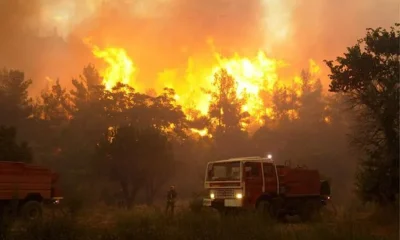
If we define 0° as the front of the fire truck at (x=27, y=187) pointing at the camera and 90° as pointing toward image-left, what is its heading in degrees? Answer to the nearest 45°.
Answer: approximately 90°

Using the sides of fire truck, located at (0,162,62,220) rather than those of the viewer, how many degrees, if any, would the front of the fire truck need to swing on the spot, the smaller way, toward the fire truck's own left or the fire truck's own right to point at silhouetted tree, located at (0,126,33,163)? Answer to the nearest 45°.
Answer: approximately 90° to the fire truck's own right

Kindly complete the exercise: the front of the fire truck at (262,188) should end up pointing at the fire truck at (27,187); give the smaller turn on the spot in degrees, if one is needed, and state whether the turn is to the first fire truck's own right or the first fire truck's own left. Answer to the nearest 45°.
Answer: approximately 45° to the first fire truck's own right

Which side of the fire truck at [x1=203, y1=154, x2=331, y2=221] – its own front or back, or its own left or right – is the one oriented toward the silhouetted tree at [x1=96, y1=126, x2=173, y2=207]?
right

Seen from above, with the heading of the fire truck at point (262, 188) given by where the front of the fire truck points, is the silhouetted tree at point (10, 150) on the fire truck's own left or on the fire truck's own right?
on the fire truck's own right

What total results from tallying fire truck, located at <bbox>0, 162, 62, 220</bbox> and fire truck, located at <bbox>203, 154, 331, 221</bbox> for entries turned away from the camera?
0

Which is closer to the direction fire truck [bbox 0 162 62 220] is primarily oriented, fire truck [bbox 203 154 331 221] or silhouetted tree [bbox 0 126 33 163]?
the silhouetted tree

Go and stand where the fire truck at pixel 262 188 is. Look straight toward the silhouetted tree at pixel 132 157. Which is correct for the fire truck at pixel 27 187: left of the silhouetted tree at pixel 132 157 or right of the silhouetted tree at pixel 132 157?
left

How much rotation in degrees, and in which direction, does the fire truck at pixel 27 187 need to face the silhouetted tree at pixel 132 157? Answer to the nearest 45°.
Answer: approximately 135° to its right

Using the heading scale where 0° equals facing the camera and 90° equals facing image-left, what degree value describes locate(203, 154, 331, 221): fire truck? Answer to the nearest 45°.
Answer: approximately 45°
